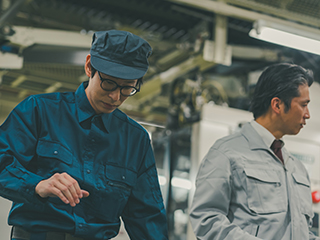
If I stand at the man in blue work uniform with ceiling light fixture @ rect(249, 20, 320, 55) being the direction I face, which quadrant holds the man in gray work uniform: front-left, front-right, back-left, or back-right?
front-right

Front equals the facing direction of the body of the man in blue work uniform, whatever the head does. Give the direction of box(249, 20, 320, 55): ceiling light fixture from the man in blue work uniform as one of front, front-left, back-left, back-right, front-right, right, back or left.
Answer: back-left

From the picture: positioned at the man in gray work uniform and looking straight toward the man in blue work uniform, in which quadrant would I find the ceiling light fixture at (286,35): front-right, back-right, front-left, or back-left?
back-right

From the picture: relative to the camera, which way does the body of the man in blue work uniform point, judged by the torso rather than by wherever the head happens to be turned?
toward the camera

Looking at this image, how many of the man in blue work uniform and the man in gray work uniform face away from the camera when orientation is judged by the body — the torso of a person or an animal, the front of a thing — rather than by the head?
0
